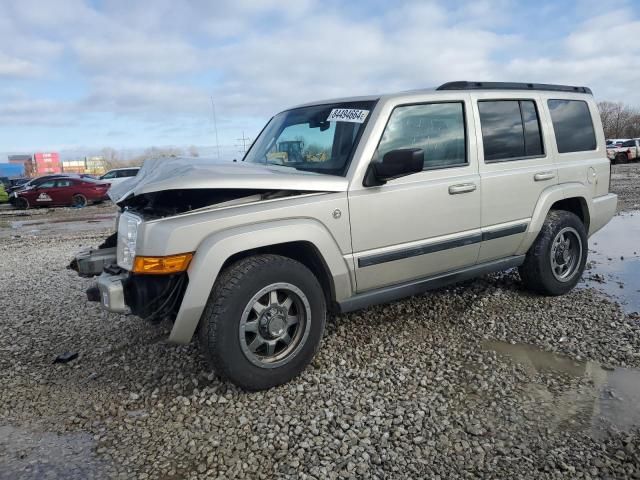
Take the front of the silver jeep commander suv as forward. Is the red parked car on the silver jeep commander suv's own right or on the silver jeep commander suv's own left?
on the silver jeep commander suv's own right

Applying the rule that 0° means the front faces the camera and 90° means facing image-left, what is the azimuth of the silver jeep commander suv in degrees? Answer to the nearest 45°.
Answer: approximately 45°
